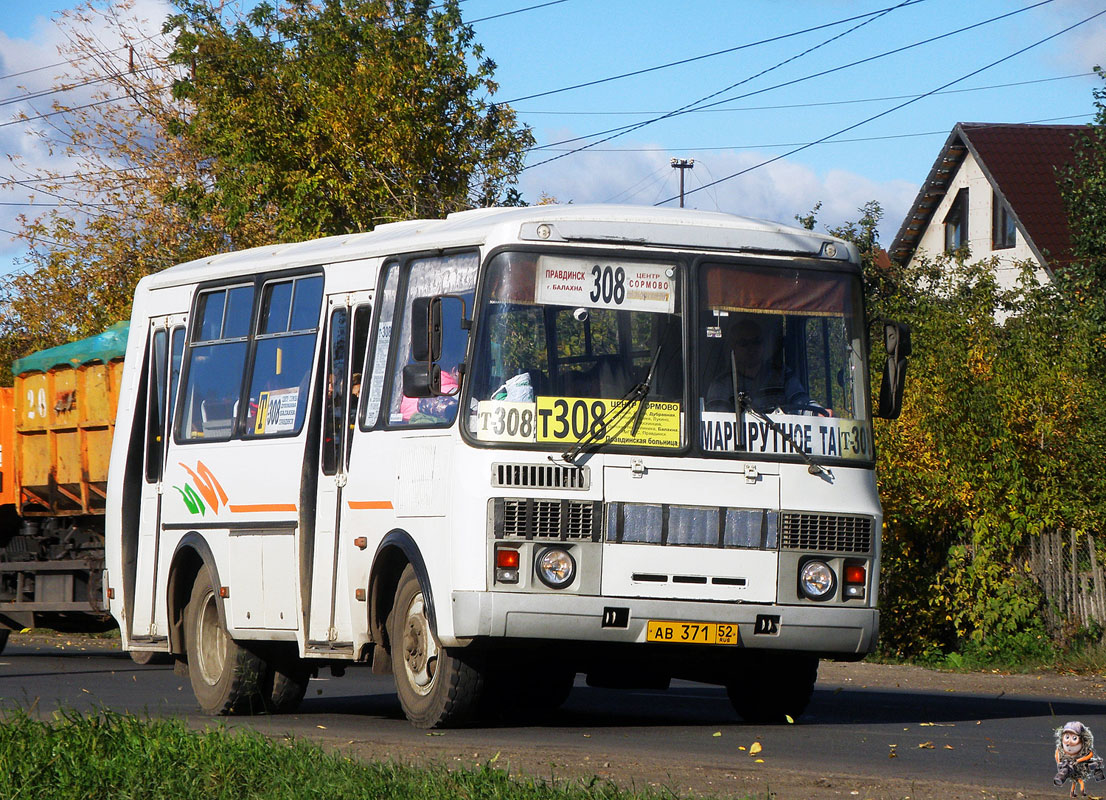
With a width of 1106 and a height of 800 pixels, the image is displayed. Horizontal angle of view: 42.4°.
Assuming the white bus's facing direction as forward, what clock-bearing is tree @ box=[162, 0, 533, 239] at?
The tree is roughly at 7 o'clock from the white bus.

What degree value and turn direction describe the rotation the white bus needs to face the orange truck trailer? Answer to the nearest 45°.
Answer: approximately 180°

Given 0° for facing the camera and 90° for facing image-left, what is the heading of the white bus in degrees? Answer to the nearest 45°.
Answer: approximately 315°

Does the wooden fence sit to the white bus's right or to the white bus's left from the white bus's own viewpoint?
on its left

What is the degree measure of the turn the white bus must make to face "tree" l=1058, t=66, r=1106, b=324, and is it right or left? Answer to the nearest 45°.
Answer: approximately 90° to its left

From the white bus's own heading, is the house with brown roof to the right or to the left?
on its left
